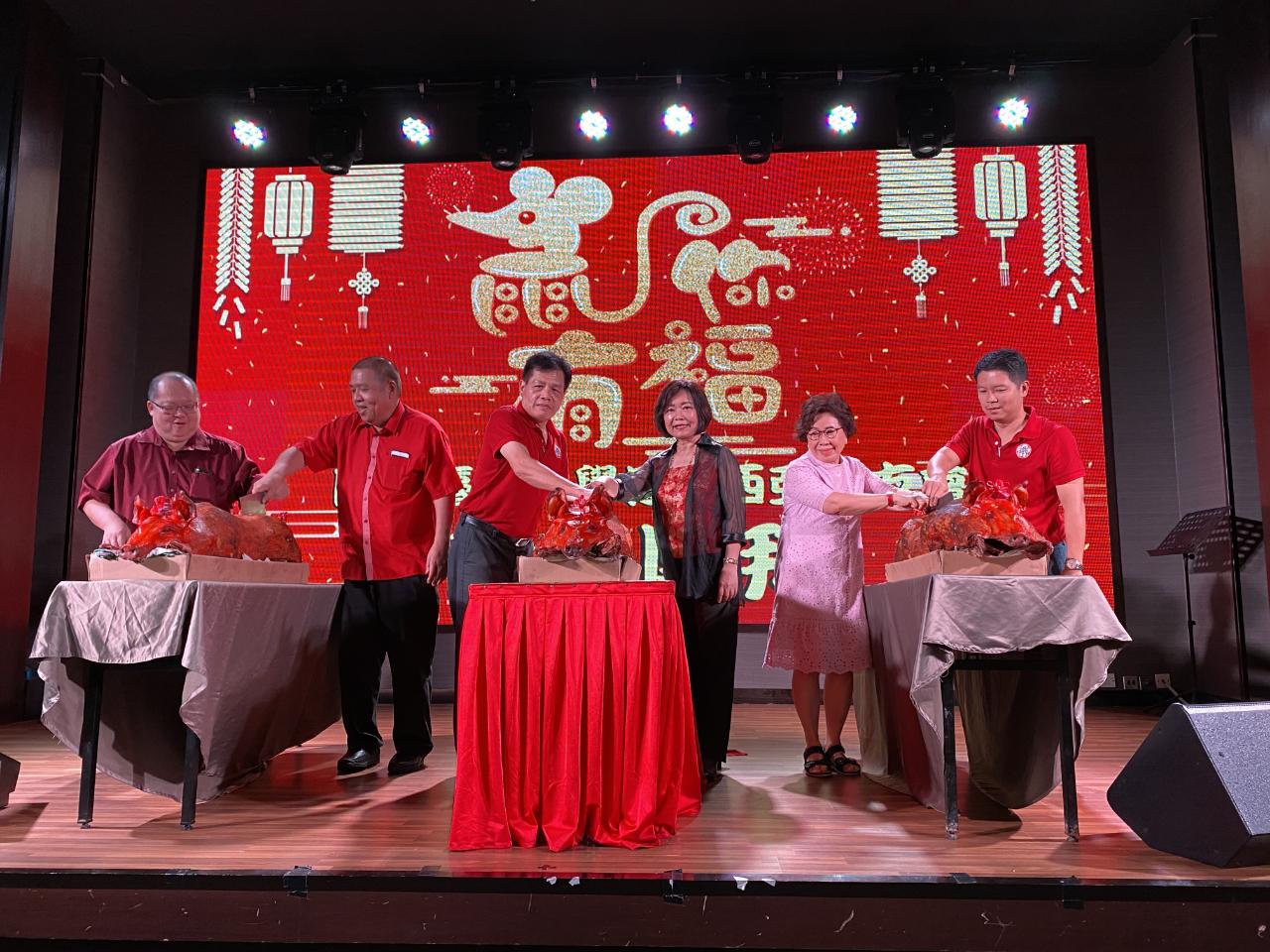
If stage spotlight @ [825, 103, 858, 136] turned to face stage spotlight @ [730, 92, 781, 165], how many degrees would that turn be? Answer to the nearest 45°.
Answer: approximately 45° to its right

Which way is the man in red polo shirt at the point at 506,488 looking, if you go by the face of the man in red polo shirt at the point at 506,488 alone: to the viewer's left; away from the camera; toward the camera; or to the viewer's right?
toward the camera

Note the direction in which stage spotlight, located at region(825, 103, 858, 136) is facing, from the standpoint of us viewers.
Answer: facing the viewer

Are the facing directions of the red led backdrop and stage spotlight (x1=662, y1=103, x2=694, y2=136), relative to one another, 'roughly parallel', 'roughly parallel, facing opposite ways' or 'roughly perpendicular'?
roughly parallel

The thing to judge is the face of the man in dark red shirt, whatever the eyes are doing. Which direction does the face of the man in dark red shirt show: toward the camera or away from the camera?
toward the camera

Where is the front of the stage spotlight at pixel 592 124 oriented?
toward the camera

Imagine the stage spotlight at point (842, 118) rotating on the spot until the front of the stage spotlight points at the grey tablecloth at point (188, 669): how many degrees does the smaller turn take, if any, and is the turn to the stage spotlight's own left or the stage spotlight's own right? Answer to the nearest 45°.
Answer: approximately 45° to the stage spotlight's own right

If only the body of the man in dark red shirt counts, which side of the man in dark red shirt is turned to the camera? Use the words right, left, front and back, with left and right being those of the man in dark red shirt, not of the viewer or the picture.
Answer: front

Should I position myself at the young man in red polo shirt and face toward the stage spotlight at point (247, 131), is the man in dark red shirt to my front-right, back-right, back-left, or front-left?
front-left

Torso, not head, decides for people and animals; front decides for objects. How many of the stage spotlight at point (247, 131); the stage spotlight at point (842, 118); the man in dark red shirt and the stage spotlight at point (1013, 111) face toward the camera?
4

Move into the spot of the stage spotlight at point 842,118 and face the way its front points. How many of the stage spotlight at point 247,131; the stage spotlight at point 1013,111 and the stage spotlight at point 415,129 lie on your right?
2

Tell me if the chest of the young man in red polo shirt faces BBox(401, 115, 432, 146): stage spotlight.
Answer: no

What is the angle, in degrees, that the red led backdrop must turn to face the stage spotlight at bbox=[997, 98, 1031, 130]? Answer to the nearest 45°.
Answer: approximately 90° to its left
